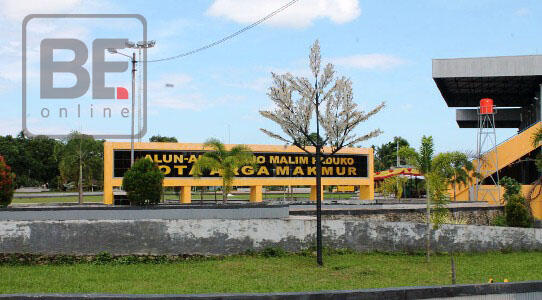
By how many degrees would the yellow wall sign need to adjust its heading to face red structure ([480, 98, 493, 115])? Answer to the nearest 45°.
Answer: approximately 90° to its left

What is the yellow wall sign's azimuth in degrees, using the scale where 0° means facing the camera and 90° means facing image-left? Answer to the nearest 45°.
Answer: approximately 0°

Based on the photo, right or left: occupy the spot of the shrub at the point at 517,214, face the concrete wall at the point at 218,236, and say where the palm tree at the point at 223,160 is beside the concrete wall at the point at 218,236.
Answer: right

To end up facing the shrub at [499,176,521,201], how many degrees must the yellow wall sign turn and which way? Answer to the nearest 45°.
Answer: approximately 45° to its left

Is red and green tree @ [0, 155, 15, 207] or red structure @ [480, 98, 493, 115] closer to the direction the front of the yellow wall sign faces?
the red and green tree

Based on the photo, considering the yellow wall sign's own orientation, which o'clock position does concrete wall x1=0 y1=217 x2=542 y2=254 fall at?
The concrete wall is roughly at 12 o'clock from the yellow wall sign.

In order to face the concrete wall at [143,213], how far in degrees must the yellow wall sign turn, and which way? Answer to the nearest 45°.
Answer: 0° — it already faces it

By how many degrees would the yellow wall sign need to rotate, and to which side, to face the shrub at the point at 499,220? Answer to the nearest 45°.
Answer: approximately 45° to its left
